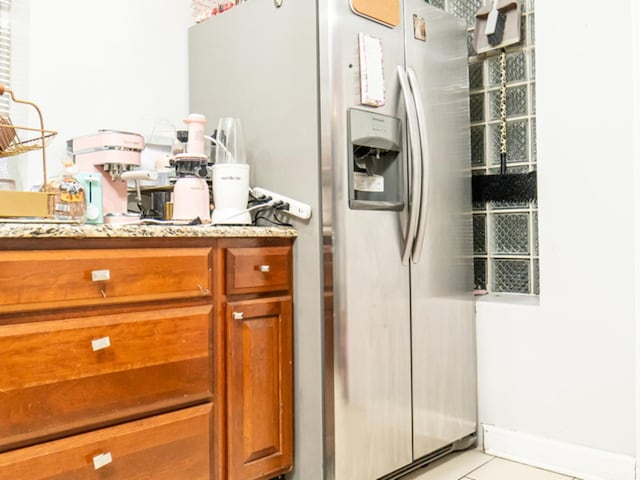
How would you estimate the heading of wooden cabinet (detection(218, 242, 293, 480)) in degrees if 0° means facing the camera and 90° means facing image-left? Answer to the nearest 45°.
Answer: approximately 315°

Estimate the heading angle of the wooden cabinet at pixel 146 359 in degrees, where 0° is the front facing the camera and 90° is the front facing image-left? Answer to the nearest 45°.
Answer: approximately 315°

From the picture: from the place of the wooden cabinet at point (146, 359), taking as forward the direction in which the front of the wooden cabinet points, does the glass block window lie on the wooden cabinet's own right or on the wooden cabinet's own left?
on the wooden cabinet's own left

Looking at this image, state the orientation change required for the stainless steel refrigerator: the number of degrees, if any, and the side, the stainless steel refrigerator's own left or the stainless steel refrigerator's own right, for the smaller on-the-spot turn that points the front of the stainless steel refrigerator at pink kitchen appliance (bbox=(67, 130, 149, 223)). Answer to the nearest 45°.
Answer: approximately 135° to the stainless steel refrigerator's own right

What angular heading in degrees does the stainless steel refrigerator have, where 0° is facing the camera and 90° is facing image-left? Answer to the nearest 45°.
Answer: approximately 315°

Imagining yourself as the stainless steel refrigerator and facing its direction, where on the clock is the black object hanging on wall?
The black object hanging on wall is roughly at 9 o'clock from the stainless steel refrigerator.
